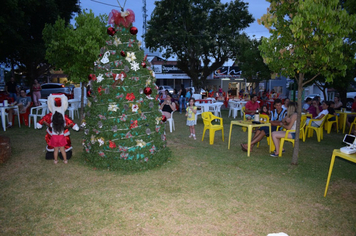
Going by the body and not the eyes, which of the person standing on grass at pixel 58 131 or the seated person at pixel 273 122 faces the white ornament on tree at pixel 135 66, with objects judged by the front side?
the seated person

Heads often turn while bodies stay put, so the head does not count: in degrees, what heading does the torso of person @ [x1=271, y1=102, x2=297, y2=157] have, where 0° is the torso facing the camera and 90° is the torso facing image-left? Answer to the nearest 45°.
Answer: approximately 90°

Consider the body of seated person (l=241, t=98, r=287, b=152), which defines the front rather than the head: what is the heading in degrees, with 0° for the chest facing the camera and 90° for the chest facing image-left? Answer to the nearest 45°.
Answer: approximately 45°

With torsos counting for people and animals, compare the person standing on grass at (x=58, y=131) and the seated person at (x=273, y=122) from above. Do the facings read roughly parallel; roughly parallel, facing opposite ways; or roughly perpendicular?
roughly perpendicular

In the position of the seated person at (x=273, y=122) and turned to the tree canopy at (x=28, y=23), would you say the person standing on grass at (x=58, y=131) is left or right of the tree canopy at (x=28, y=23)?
left
